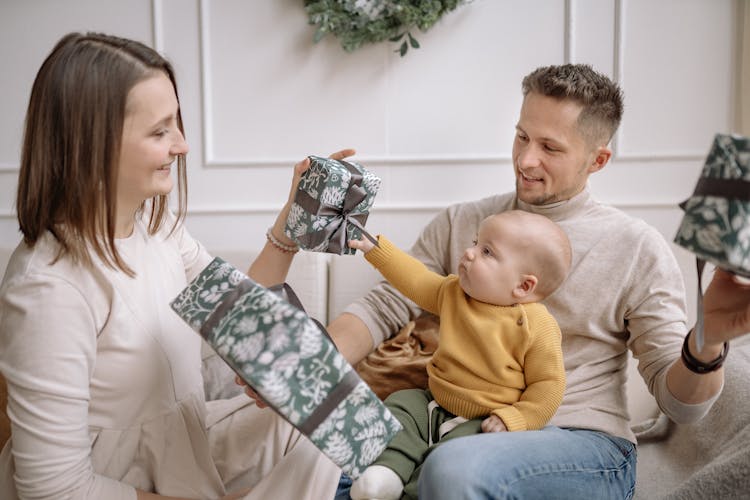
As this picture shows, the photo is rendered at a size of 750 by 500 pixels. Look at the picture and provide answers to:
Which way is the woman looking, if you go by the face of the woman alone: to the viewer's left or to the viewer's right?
to the viewer's right

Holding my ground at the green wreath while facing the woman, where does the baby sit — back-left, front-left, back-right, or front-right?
front-left

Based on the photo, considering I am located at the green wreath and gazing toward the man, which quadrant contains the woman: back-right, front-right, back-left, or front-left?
front-right

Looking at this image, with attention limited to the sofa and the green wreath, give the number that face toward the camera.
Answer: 2

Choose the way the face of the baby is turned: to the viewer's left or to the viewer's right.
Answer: to the viewer's left

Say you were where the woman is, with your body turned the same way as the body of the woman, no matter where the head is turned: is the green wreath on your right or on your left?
on your left

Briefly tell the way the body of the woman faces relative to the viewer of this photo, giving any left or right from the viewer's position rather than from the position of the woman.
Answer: facing the viewer and to the right of the viewer

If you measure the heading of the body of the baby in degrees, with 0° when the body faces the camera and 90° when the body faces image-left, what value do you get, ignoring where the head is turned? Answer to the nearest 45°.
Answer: approximately 45°

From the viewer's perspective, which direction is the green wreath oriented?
toward the camera

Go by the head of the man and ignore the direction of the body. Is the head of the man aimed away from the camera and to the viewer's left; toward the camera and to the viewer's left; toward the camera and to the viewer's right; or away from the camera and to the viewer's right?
toward the camera and to the viewer's left

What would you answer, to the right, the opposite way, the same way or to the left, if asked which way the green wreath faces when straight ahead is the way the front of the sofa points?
the same way

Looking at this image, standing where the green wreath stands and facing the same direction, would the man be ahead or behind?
ahead

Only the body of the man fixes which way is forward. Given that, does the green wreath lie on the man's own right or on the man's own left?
on the man's own right

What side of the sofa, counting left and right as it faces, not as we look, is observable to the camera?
front
